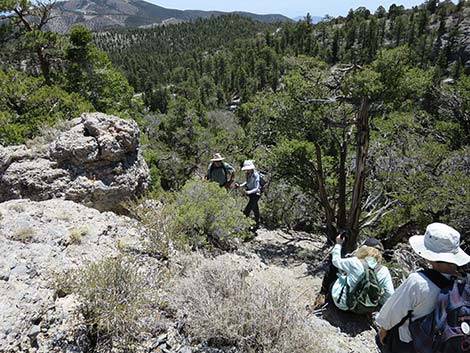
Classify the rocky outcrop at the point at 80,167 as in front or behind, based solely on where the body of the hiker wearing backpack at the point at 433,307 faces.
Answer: in front

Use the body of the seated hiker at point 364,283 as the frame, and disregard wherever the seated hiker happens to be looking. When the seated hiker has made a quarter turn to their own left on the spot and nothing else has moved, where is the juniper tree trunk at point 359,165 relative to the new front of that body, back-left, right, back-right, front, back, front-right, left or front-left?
right

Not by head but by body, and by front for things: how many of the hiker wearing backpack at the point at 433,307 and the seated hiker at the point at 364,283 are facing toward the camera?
0

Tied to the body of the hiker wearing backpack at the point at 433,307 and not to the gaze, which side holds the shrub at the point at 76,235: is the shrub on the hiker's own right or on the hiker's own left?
on the hiker's own left

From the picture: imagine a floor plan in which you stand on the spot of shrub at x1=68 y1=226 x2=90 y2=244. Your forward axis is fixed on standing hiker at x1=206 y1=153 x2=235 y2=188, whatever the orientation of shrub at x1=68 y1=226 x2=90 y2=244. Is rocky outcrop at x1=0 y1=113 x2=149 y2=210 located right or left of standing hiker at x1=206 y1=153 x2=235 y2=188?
left

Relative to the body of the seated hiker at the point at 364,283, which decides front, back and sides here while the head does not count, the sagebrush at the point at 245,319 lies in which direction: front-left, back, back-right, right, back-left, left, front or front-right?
back-left

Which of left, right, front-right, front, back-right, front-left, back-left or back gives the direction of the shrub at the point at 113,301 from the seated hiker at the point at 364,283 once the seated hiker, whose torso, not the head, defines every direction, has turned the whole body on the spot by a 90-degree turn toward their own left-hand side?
front-left

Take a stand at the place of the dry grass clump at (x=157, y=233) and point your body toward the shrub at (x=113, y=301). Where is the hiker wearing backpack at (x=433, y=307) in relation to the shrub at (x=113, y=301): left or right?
left

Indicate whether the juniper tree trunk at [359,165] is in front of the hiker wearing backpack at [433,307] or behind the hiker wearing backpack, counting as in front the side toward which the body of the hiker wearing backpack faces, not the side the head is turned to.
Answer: in front

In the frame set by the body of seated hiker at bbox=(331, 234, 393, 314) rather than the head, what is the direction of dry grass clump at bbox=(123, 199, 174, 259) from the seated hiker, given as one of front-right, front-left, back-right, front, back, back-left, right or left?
left

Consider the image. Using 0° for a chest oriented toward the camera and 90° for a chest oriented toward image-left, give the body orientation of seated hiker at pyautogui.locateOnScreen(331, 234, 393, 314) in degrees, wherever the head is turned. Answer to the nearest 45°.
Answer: approximately 180°

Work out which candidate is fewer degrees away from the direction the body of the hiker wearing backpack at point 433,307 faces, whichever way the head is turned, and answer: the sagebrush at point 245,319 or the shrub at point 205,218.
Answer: the shrub

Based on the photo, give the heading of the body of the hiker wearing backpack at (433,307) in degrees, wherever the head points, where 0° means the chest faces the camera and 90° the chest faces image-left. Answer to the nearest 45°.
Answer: approximately 135°

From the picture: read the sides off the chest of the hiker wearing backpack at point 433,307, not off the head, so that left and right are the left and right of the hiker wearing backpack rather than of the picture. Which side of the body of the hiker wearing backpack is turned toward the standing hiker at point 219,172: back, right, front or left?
front

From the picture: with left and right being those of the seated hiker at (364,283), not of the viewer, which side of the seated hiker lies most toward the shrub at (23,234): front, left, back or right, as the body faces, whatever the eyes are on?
left
